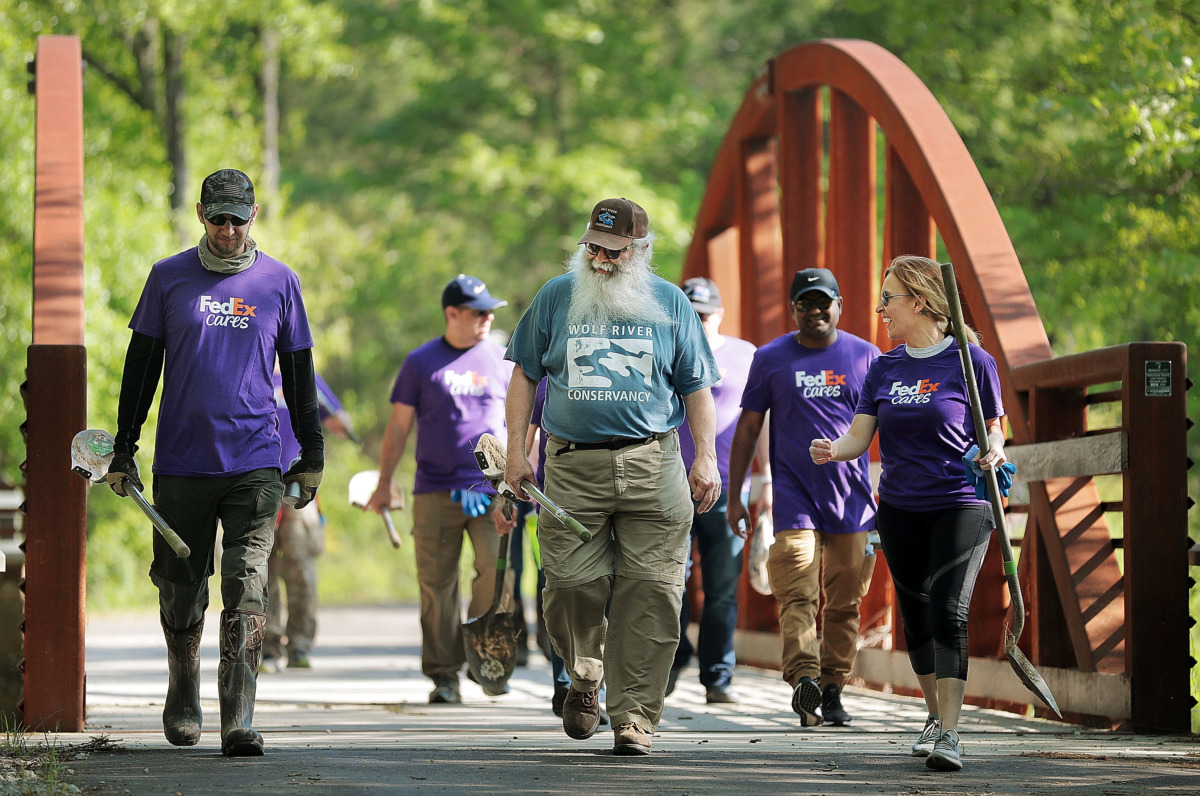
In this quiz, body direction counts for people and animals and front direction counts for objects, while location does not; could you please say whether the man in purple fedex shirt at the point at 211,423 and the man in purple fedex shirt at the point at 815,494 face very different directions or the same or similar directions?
same or similar directions

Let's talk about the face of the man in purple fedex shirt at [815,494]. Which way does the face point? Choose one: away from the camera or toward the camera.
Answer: toward the camera

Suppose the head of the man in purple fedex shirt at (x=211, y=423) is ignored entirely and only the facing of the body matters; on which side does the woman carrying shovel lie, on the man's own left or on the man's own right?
on the man's own left

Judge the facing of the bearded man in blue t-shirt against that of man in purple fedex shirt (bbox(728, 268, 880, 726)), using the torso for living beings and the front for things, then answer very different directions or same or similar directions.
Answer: same or similar directions

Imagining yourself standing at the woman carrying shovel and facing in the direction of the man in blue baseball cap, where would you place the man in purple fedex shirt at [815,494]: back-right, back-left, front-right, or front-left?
front-right

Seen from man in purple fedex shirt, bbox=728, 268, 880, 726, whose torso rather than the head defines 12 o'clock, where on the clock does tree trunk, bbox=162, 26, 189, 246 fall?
The tree trunk is roughly at 5 o'clock from the man in purple fedex shirt.

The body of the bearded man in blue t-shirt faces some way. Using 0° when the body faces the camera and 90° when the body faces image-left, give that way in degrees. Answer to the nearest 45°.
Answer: approximately 0°

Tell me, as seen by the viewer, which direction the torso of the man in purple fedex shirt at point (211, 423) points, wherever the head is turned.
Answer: toward the camera

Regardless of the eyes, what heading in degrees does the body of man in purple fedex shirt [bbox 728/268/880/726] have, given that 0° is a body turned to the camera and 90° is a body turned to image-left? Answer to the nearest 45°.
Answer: approximately 0°

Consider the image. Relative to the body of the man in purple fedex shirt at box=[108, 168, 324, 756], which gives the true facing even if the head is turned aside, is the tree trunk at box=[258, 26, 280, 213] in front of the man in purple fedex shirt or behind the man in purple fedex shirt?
behind

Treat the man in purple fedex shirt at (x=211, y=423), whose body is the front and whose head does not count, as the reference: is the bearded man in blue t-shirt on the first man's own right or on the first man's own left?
on the first man's own left

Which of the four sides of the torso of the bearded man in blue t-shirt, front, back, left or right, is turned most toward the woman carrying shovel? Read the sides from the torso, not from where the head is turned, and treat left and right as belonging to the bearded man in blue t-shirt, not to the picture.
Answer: left

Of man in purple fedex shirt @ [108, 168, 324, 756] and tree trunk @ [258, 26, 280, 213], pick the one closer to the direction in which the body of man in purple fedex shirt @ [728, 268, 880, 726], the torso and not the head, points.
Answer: the man in purple fedex shirt

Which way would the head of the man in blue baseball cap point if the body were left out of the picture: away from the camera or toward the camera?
toward the camera
